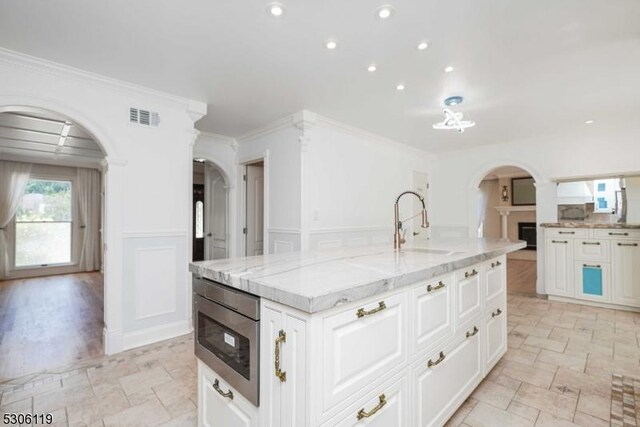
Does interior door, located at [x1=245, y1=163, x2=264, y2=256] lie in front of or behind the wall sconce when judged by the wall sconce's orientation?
in front

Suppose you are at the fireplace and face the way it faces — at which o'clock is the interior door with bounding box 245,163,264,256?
The interior door is roughly at 1 o'clock from the fireplace.

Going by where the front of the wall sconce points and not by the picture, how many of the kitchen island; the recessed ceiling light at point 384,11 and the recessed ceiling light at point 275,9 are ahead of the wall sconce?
3

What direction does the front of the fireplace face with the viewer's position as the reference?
facing the viewer

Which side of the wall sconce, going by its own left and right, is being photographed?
front

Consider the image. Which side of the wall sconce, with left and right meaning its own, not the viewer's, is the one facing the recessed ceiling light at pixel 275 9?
front

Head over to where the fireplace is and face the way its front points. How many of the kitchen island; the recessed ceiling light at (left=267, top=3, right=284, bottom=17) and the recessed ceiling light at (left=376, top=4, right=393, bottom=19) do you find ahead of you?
3

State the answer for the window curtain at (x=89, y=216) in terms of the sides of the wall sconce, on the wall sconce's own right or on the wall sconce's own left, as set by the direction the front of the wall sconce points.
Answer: on the wall sconce's own right

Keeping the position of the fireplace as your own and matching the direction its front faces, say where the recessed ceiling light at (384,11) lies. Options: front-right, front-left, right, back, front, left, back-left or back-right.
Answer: front

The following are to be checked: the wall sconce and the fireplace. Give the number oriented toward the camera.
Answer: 2

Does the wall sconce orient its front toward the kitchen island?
yes

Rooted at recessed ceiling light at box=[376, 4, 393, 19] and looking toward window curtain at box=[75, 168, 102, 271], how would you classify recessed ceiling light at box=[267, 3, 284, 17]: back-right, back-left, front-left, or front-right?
front-left

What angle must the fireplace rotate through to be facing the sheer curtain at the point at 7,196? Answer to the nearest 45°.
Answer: approximately 45° to its right

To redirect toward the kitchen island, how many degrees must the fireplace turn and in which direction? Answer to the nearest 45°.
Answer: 0° — it already faces it

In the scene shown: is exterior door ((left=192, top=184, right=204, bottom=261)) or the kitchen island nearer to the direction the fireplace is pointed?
the kitchen island

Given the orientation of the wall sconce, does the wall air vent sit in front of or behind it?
in front
